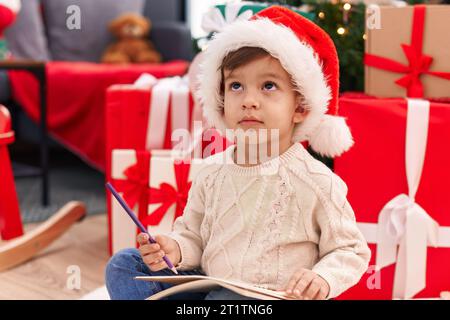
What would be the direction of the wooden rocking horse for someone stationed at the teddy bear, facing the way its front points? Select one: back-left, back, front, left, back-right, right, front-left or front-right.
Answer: front

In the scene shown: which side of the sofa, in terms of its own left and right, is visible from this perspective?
front

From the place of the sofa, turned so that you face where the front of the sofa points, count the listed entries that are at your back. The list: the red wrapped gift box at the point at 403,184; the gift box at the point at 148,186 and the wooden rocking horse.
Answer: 0

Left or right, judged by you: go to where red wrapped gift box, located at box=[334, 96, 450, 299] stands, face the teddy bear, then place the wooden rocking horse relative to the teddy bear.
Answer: left

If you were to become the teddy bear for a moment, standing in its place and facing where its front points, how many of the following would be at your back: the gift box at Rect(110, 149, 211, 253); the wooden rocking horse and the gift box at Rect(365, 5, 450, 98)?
0

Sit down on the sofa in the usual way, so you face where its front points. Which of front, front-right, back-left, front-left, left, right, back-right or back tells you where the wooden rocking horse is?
front

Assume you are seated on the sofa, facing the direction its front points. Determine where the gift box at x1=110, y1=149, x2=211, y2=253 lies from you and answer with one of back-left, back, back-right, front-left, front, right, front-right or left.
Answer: front

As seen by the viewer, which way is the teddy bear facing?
toward the camera

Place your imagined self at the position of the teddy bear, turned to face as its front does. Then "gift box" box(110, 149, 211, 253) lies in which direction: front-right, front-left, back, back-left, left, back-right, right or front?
front
